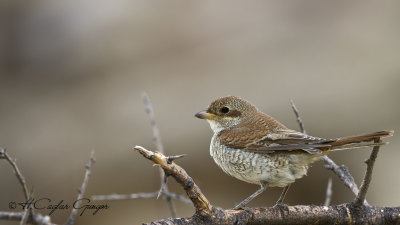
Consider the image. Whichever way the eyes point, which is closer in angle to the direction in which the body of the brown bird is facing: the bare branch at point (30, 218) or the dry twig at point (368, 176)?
the bare branch

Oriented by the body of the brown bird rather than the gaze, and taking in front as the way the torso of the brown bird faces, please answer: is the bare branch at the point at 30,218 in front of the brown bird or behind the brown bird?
in front

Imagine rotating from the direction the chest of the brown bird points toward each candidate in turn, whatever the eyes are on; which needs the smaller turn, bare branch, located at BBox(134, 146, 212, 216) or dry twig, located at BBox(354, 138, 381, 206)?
the bare branch

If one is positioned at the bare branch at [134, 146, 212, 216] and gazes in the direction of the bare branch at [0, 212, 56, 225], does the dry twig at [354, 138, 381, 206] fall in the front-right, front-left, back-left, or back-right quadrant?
back-right

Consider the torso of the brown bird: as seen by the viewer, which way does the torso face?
to the viewer's left

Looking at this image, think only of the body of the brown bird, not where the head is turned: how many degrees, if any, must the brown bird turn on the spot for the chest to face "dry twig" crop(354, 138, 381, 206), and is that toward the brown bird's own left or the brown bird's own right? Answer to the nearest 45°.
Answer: approximately 135° to the brown bird's own left
